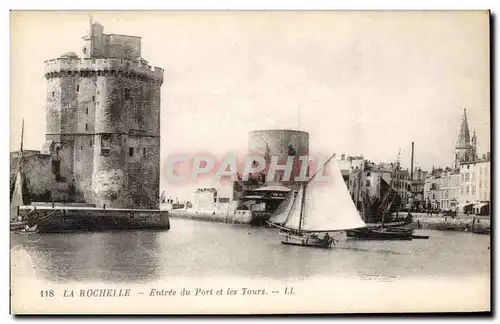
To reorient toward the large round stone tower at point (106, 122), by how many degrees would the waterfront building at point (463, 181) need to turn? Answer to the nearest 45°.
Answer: approximately 45° to its right

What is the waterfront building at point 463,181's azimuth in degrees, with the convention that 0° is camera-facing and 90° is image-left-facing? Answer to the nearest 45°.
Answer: approximately 45°
